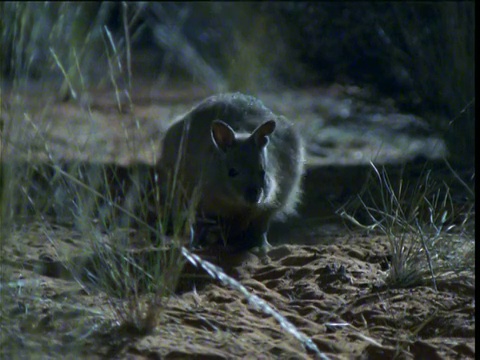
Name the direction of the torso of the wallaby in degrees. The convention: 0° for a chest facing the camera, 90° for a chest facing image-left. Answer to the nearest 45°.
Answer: approximately 0°
